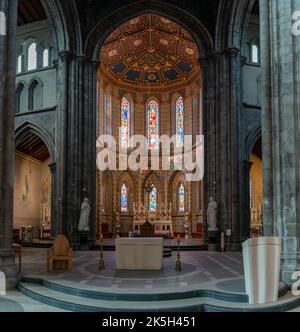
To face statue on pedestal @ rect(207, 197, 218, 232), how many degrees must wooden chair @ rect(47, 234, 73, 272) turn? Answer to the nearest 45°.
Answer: approximately 135° to its left

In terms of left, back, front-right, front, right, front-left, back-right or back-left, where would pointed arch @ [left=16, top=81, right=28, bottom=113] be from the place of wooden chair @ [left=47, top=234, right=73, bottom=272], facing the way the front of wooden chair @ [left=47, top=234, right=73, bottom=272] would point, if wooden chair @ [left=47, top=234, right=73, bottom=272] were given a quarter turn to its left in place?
left

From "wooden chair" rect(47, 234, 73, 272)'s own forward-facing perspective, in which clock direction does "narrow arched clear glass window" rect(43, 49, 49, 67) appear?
The narrow arched clear glass window is roughly at 6 o'clock from the wooden chair.

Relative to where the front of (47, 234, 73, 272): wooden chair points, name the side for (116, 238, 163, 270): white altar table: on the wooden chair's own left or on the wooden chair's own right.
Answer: on the wooden chair's own left

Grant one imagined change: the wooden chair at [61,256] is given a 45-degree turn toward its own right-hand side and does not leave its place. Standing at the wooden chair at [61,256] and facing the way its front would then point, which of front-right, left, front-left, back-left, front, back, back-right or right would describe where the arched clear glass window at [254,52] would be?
back

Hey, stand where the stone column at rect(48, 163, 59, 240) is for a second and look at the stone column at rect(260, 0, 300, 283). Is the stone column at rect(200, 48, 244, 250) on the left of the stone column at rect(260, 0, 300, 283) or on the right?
left

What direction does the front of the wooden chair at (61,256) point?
toward the camera

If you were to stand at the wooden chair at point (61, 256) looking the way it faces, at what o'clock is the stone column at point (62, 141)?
The stone column is roughly at 6 o'clock from the wooden chair.
